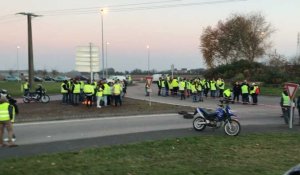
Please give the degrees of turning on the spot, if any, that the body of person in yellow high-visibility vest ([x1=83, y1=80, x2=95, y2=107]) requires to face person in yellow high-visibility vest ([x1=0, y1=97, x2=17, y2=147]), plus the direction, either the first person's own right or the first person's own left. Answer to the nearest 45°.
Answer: approximately 180°

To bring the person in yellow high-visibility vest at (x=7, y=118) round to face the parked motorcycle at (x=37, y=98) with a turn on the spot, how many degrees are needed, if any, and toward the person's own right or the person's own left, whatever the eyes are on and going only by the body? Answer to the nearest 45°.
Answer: approximately 45° to the person's own left

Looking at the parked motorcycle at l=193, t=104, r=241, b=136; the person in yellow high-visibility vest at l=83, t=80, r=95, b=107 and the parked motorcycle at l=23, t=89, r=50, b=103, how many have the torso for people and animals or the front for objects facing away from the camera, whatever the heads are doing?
1

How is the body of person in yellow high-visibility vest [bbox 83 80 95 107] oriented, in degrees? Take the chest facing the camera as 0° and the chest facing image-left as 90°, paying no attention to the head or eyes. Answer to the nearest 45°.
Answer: approximately 180°

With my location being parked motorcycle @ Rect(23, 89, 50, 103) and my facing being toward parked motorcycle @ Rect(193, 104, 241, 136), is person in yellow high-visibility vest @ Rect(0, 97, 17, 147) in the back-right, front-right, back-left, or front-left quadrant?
front-right

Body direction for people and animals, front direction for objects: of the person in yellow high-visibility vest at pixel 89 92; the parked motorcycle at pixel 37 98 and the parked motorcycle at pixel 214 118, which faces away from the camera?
the person in yellow high-visibility vest
